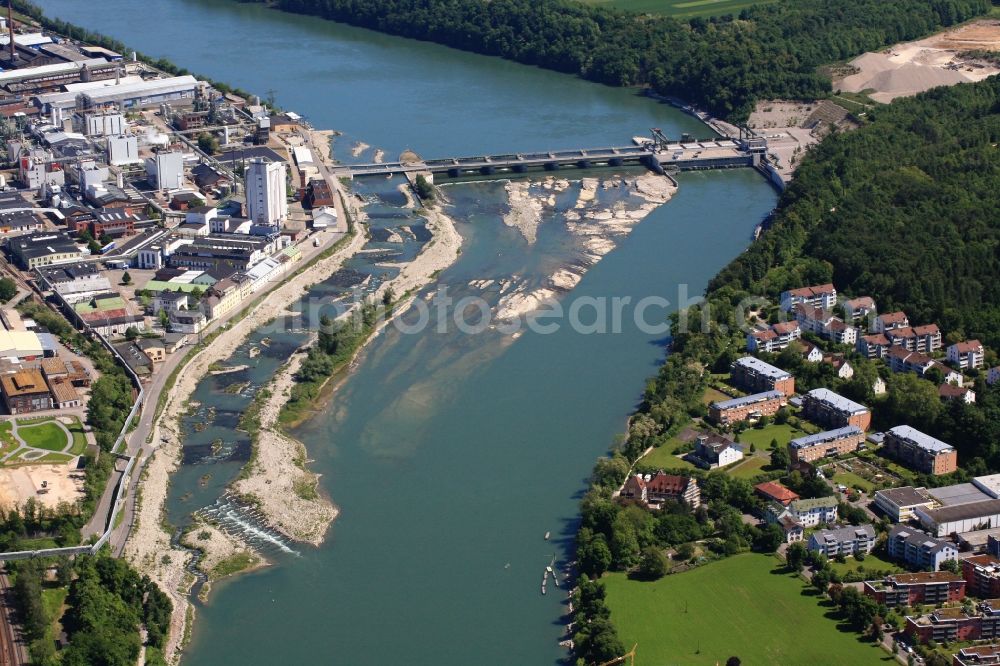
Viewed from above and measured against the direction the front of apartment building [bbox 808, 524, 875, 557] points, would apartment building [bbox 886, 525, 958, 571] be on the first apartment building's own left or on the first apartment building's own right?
on the first apartment building's own left

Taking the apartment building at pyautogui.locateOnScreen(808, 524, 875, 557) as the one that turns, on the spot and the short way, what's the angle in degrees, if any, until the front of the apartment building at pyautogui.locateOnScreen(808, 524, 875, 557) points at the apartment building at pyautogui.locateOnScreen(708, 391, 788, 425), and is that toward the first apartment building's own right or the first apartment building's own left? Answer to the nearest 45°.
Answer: approximately 135° to the first apartment building's own right

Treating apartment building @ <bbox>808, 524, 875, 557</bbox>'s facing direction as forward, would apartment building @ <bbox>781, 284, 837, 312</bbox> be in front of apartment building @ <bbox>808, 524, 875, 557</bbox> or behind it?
behind

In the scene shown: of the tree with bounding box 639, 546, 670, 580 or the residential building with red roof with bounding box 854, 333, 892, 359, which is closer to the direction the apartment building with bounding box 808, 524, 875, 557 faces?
the tree

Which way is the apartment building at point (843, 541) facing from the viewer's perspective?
toward the camera

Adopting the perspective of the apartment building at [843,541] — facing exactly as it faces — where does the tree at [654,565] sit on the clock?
The tree is roughly at 2 o'clock from the apartment building.

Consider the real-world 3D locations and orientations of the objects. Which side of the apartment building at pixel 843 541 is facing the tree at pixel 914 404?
back

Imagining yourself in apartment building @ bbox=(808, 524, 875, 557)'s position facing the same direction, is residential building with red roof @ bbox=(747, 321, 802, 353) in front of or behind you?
behind

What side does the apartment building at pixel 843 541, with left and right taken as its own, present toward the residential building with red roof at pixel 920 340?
back

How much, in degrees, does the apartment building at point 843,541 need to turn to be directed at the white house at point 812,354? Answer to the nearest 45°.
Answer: approximately 180°

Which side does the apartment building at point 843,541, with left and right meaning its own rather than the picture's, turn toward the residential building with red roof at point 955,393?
back

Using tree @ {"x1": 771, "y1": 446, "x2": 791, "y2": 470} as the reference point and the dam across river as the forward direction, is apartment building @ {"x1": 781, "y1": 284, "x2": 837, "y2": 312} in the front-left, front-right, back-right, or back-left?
front-right

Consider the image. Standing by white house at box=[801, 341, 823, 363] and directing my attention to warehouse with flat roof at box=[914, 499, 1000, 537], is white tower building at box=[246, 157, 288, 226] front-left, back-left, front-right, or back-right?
back-right

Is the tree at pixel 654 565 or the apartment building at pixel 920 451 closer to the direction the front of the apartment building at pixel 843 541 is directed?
the tree

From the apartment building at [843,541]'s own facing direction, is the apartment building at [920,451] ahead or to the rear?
to the rear

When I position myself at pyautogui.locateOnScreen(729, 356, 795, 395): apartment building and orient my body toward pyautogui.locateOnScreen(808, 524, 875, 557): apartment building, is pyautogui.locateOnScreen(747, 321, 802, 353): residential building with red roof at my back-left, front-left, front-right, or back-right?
back-left

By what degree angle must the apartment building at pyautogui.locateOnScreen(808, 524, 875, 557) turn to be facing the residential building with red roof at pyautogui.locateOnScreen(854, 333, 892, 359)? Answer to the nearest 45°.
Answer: approximately 180°

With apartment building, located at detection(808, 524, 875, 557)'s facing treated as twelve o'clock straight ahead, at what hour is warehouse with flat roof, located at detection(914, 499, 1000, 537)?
The warehouse with flat roof is roughly at 8 o'clock from the apartment building.

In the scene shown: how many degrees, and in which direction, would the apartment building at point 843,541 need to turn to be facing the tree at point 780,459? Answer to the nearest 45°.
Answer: approximately 135° to its right
